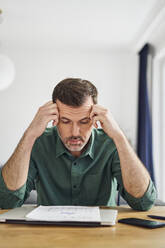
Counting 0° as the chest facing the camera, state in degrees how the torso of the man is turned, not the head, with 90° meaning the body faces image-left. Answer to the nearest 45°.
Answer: approximately 0°

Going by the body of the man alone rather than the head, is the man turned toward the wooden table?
yes

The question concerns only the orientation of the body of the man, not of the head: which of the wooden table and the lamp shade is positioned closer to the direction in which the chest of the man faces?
the wooden table

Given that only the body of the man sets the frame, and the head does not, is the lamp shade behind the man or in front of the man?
behind
